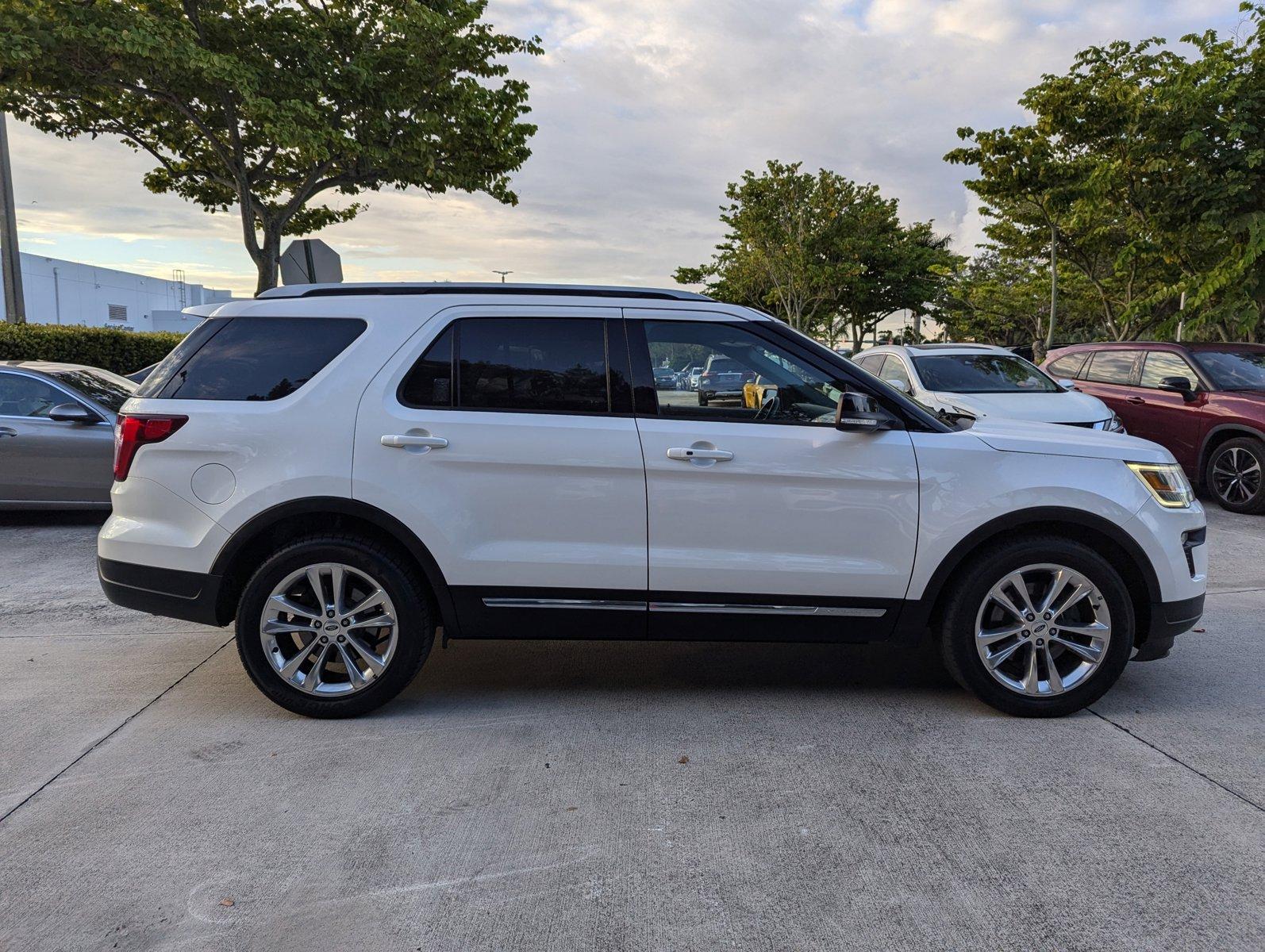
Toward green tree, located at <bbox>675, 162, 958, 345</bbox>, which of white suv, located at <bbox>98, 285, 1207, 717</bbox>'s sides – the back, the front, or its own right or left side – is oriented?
left

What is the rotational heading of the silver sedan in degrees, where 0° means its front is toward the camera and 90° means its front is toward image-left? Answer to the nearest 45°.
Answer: approximately 315°

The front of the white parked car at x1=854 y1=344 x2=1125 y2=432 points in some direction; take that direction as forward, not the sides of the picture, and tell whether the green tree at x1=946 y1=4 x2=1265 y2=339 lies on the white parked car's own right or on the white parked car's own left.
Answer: on the white parked car's own left

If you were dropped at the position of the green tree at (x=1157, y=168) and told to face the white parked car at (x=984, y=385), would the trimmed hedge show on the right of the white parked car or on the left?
right

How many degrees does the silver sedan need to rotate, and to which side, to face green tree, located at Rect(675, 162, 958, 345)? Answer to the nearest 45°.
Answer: approximately 90° to its left

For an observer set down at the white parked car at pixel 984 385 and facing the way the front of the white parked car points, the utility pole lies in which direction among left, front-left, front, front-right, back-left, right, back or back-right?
back-right

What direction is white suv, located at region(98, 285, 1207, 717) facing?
to the viewer's right
